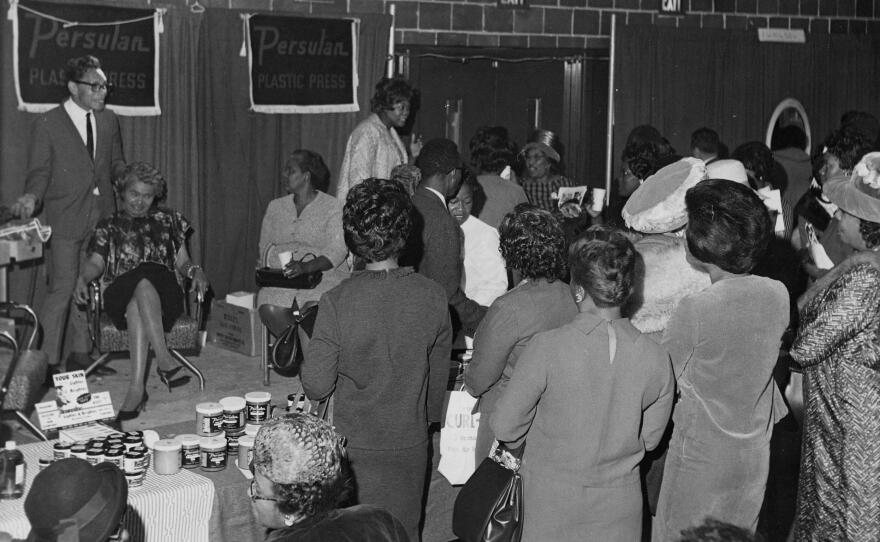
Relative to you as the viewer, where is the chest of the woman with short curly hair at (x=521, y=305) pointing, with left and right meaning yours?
facing away from the viewer and to the left of the viewer

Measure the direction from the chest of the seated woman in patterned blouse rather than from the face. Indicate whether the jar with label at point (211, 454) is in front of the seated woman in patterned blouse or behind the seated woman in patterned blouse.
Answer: in front

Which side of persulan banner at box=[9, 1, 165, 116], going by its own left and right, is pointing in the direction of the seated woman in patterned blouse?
front

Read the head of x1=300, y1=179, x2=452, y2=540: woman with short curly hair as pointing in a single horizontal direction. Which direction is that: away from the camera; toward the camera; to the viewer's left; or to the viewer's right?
away from the camera

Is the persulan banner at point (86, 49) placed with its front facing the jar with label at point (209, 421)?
yes

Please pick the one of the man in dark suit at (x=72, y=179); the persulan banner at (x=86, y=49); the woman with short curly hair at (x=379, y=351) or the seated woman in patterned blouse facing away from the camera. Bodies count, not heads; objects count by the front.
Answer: the woman with short curly hair
